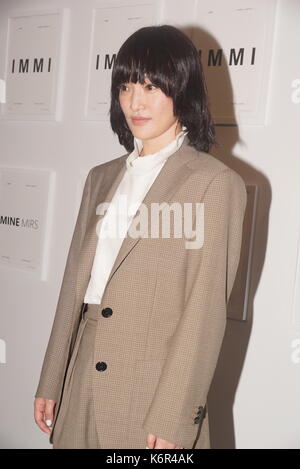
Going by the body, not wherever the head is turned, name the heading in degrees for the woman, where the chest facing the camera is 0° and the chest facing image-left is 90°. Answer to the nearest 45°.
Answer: approximately 45°

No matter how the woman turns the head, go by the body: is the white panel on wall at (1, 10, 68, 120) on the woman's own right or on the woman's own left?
on the woman's own right

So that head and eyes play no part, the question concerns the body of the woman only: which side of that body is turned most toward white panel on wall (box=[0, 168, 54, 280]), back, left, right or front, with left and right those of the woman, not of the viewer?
right

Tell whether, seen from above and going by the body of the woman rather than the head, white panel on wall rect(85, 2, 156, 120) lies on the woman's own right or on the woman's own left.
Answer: on the woman's own right
